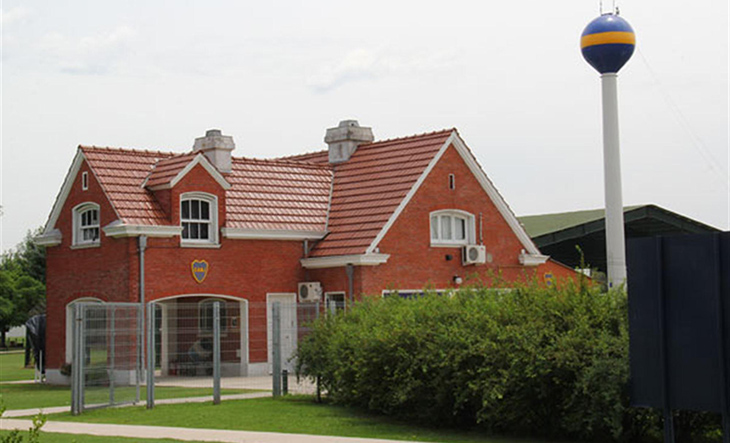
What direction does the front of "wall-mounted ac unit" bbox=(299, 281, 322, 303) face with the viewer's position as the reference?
facing the viewer and to the left of the viewer

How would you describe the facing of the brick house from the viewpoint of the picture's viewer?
facing the viewer and to the right of the viewer

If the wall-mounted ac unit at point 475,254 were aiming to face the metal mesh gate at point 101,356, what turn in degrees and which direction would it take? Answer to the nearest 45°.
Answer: approximately 90° to its right

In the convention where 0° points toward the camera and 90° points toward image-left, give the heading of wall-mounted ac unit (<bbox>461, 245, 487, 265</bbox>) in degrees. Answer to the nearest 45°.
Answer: approximately 315°

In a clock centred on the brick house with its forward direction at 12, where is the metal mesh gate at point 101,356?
The metal mesh gate is roughly at 2 o'clock from the brick house.

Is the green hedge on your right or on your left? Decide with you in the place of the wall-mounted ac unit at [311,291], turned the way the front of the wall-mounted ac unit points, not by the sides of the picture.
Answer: on your left

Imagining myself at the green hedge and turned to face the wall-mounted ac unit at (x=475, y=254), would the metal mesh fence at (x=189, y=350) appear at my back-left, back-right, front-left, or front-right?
front-left

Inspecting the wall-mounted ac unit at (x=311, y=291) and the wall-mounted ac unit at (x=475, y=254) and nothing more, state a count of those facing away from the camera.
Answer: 0

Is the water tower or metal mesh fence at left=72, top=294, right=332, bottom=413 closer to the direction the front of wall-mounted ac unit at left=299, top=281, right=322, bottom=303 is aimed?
the metal mesh fence

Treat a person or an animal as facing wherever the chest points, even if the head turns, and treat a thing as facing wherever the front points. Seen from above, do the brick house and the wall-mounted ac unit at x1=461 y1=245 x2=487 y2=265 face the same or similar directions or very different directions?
same or similar directions
